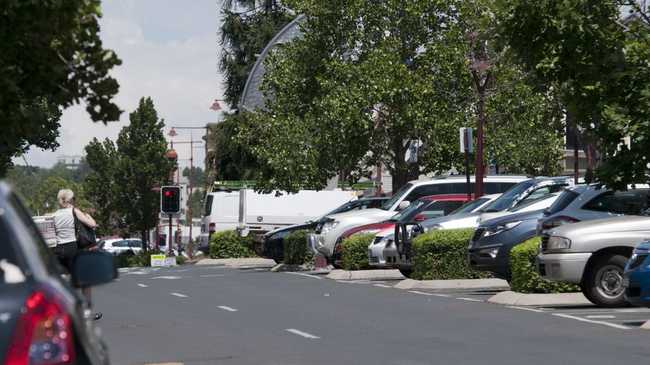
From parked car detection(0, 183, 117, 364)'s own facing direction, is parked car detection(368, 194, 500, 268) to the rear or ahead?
ahead

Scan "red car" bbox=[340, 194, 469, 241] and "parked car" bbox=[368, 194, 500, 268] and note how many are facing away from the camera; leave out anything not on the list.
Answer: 0

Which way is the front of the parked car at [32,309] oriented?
away from the camera

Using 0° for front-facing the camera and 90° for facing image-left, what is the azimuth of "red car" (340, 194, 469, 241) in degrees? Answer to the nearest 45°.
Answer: approximately 45°

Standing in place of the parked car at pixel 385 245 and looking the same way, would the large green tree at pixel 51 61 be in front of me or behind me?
in front

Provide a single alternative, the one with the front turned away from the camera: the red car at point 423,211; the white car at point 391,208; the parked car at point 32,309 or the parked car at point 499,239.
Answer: the parked car at point 32,309

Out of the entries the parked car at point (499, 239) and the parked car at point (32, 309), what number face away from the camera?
1

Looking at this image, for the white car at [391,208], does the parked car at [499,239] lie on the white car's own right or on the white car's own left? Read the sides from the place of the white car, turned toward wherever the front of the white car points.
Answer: on the white car's own left
